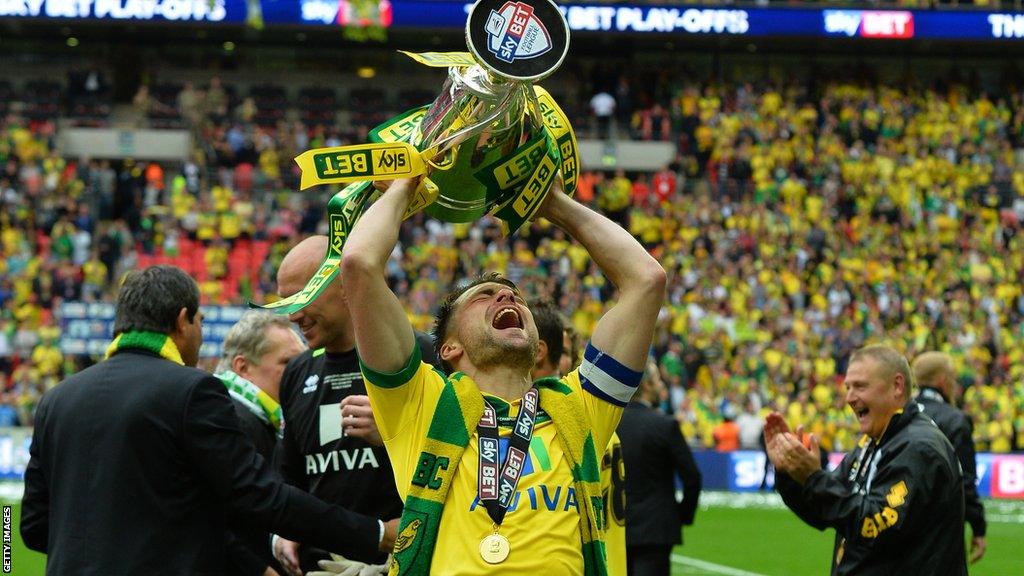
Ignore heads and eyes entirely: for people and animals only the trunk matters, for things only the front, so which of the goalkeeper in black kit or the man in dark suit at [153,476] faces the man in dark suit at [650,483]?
the man in dark suit at [153,476]

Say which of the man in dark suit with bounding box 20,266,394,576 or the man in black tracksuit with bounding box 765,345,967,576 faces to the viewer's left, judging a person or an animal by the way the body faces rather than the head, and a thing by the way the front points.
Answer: the man in black tracksuit

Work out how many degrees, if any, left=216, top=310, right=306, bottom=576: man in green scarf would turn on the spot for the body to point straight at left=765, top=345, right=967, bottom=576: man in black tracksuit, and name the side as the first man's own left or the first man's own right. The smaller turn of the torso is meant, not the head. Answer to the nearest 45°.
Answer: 0° — they already face them

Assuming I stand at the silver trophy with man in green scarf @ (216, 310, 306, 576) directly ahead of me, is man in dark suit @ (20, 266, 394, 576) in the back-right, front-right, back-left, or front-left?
front-left

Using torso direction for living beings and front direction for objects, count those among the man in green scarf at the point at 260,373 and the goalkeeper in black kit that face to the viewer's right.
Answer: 1

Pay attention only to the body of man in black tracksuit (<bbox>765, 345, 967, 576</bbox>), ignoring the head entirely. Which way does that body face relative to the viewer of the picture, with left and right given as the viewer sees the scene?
facing to the left of the viewer

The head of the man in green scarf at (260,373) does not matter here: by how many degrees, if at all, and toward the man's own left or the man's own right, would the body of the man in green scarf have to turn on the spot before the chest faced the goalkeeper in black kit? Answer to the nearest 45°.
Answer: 0° — they already face them

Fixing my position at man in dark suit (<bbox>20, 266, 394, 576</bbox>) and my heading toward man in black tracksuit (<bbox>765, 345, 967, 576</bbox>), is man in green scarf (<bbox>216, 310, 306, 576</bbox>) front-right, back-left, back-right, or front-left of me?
front-left

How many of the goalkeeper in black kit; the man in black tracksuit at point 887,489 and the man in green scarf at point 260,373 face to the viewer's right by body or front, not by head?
1

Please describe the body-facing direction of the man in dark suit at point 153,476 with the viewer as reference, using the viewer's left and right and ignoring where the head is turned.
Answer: facing away from the viewer and to the right of the viewer

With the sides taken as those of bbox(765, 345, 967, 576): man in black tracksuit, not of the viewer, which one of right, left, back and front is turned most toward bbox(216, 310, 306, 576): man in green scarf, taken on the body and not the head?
front
